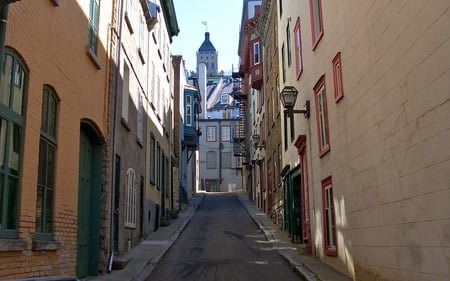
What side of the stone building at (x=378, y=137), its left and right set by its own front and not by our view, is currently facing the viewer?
left

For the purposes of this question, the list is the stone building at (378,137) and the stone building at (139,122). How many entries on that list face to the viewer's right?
1

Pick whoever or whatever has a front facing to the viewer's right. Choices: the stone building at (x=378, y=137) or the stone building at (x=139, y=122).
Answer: the stone building at (x=139, y=122)

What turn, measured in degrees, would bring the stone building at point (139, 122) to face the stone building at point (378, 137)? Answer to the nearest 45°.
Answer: approximately 45° to its right

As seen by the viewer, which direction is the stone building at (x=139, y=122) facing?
to the viewer's right

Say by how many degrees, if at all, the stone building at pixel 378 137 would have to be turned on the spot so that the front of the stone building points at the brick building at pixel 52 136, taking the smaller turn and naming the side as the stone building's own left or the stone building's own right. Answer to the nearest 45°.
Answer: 0° — it already faces it

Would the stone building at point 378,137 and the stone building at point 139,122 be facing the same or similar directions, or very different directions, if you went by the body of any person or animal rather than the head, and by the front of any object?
very different directions
